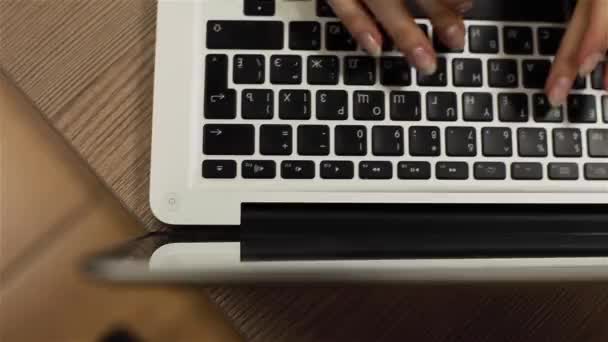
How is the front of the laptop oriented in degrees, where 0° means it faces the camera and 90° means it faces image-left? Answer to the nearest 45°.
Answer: approximately 180°
